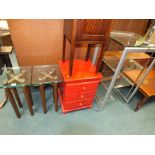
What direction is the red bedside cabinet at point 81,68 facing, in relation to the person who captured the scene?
facing the viewer
